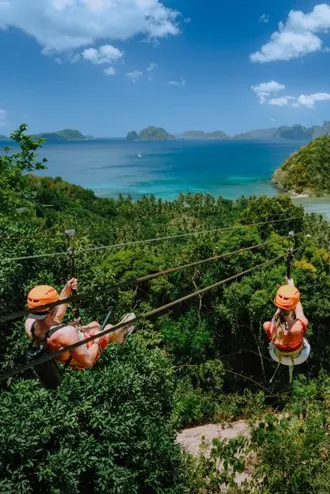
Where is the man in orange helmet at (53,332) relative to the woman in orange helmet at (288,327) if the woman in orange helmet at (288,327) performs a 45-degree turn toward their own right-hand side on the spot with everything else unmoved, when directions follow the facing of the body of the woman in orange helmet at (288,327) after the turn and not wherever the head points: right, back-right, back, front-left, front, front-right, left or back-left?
back

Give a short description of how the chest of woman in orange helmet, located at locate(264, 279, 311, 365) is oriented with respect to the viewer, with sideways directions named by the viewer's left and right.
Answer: facing away from the viewer
